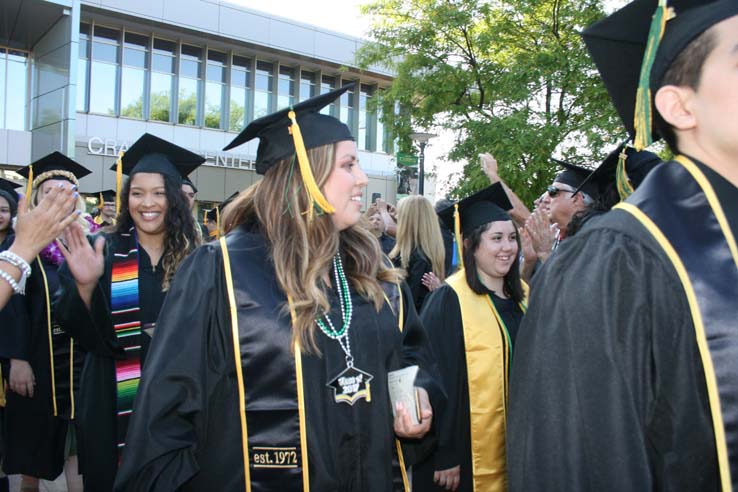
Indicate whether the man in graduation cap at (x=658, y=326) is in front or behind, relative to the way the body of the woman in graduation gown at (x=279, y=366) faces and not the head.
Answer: in front

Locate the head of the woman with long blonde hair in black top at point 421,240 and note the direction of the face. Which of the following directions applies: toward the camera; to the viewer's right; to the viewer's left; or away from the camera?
away from the camera

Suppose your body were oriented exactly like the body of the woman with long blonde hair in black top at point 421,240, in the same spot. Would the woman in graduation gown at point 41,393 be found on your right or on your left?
on your left

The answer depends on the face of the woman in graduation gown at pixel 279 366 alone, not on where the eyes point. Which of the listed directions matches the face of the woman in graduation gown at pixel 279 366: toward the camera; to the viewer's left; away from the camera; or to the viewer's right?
to the viewer's right

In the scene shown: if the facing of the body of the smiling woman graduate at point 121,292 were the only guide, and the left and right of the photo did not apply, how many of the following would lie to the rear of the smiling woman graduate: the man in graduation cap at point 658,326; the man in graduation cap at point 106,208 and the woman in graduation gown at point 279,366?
1

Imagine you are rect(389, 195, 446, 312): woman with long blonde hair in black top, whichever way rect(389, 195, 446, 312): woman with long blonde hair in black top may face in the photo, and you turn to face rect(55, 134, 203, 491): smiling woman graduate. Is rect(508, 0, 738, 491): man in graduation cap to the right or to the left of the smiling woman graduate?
left

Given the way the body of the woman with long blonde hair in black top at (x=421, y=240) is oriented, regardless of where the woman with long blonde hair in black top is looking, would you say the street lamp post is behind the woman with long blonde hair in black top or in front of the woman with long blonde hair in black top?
in front

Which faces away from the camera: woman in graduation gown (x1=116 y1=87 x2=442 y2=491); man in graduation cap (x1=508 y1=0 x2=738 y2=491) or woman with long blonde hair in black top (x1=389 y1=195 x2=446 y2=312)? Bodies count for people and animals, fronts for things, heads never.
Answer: woman with long blonde hair in black top (x1=389 y1=195 x2=446 y2=312)

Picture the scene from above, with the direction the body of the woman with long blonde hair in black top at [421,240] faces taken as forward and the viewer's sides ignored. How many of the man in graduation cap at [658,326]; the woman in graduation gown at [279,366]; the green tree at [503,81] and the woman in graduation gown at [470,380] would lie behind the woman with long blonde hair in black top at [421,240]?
3

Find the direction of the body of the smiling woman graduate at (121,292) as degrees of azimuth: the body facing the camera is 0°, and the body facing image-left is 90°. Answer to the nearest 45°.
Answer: approximately 0°

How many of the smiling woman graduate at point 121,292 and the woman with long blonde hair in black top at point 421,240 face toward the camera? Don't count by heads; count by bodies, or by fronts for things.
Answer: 1

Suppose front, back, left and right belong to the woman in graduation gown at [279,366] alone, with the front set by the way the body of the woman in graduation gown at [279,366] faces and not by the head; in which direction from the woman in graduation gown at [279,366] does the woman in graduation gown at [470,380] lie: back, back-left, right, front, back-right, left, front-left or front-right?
left

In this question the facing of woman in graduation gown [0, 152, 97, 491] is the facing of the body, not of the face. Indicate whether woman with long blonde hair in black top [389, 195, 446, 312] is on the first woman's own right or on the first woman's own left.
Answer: on the first woman's own left
